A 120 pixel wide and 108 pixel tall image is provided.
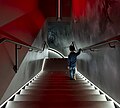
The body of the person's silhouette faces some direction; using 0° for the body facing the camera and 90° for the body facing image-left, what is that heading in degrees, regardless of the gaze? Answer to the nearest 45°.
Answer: approximately 180°
